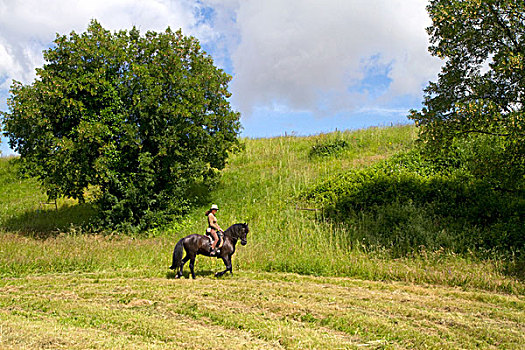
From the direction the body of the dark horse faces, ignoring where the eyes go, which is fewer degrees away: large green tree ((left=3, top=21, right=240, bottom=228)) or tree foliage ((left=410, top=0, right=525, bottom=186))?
the tree foliage

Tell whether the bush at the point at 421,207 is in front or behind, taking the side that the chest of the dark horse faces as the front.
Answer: in front

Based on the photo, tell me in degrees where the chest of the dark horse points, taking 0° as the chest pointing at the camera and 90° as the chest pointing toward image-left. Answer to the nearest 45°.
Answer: approximately 270°

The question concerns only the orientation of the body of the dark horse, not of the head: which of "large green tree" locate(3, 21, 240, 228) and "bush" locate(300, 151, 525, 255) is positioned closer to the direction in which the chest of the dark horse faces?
the bush

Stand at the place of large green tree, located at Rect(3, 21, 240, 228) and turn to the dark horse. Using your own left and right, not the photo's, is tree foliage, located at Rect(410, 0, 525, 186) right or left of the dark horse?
left

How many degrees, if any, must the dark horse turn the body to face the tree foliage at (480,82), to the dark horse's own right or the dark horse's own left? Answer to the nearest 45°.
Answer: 0° — it already faces it

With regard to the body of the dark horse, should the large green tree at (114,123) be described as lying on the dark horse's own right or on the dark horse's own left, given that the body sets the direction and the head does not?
on the dark horse's own left
